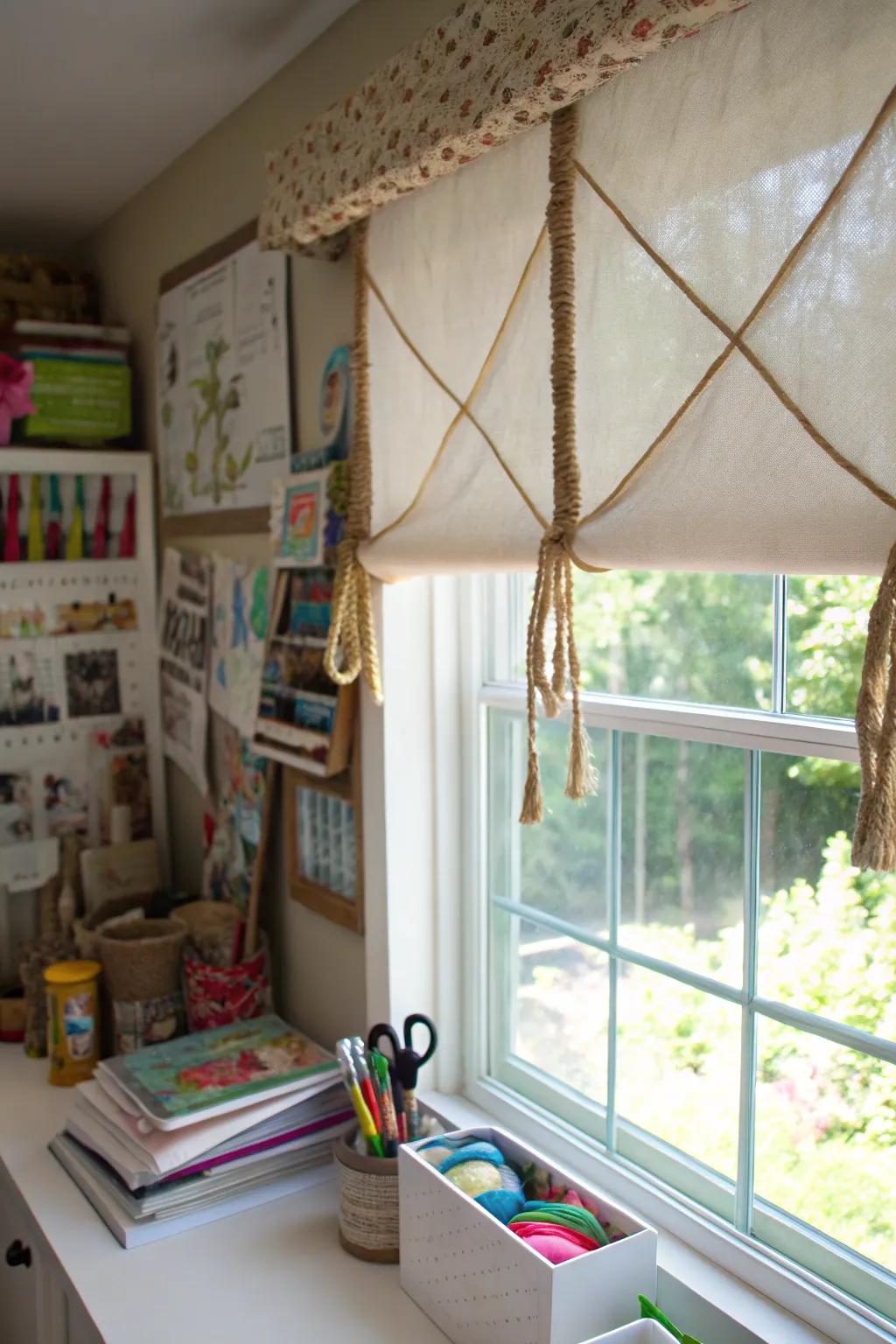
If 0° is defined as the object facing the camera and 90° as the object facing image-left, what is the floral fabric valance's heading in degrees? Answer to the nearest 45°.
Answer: approximately 45°

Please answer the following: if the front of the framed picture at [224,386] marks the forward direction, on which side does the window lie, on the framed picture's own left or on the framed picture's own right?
on the framed picture's own left

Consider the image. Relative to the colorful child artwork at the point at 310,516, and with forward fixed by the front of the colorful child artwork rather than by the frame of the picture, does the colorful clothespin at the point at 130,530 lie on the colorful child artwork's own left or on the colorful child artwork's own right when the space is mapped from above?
on the colorful child artwork's own right

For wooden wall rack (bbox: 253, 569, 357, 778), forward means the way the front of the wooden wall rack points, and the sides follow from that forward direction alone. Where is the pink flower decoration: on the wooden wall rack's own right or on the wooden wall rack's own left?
on the wooden wall rack's own right

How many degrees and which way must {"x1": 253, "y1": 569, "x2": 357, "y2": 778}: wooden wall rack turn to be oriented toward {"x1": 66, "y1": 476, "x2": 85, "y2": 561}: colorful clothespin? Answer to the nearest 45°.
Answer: approximately 90° to its right

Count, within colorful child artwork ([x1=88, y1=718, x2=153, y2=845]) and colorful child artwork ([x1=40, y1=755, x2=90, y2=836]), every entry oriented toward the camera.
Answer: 2

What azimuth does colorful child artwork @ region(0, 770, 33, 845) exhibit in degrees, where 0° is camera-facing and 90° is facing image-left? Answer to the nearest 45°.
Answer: approximately 0°
